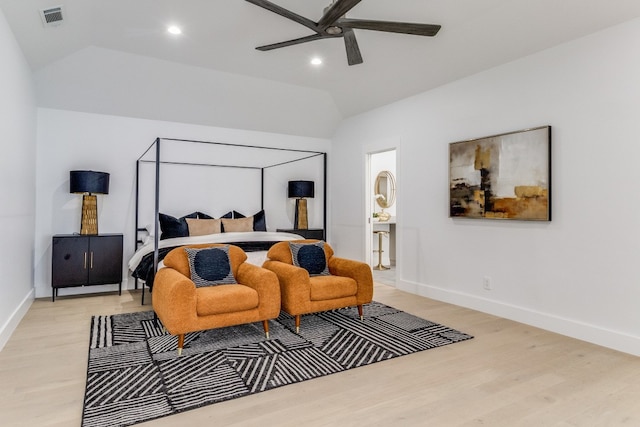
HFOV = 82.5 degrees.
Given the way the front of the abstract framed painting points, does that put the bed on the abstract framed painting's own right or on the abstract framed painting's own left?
on the abstract framed painting's own right

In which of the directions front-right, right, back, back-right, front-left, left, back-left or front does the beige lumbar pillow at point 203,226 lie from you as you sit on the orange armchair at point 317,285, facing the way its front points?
back

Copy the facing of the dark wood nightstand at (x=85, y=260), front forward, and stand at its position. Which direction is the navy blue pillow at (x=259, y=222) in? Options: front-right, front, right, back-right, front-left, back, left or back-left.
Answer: left

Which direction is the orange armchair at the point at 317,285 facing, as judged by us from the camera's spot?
facing the viewer and to the right of the viewer

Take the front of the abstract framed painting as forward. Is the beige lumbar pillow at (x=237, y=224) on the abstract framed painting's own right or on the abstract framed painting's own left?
on the abstract framed painting's own right

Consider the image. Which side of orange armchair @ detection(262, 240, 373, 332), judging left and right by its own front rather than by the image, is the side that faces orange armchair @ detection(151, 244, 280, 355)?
right

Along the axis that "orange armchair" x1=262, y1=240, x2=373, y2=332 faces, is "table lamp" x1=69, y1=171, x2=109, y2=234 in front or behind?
behind

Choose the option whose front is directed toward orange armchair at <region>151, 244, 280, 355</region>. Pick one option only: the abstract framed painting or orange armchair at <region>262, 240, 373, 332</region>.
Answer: the abstract framed painting

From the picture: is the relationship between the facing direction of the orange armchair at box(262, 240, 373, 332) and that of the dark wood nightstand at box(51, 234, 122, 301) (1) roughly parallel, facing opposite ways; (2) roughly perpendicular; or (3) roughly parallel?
roughly parallel

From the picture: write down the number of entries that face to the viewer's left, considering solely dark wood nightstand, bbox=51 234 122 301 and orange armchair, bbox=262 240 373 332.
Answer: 0

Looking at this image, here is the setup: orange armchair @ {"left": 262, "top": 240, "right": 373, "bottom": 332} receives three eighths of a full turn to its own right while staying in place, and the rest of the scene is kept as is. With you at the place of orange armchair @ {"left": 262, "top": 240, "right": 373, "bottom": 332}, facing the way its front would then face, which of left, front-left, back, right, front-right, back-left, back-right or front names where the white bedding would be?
front-right

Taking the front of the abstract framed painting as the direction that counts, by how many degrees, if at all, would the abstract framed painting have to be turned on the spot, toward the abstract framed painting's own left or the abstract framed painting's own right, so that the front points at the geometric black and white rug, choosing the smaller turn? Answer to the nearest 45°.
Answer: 0° — it already faces it

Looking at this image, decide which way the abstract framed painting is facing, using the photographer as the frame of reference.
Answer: facing the viewer and to the left of the viewer

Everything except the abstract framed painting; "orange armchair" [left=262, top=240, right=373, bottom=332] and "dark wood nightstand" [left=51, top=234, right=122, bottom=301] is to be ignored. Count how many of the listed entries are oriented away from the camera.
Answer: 0

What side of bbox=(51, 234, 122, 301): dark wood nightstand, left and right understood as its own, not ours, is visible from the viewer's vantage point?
front

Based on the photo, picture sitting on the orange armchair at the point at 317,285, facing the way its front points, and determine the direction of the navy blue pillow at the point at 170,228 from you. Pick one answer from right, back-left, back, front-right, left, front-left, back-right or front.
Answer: back

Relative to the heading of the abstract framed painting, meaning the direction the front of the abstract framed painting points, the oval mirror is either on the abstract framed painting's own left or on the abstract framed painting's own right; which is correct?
on the abstract framed painting's own right

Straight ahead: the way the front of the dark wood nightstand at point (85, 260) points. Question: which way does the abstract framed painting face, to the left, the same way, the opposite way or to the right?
to the right

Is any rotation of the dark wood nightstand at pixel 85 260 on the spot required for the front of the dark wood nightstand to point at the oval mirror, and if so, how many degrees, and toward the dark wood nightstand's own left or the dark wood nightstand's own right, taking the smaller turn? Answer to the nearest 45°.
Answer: approximately 90° to the dark wood nightstand's own left
